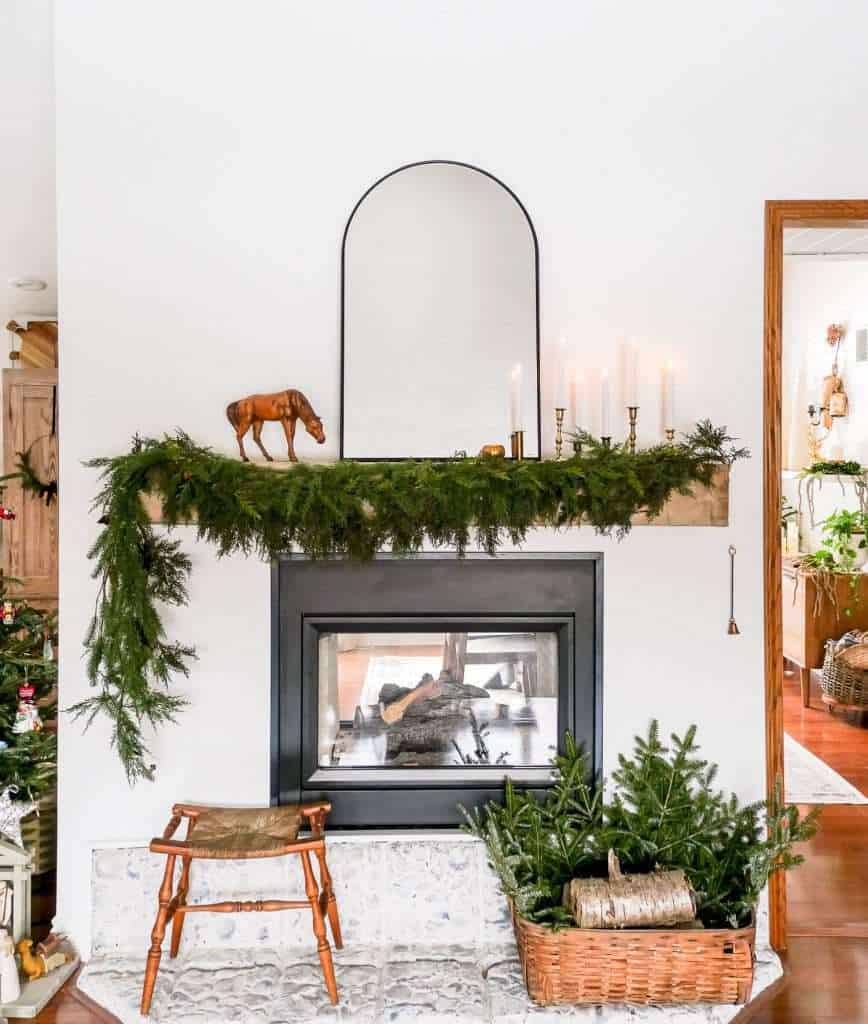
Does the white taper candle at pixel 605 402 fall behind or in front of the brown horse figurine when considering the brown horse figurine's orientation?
in front

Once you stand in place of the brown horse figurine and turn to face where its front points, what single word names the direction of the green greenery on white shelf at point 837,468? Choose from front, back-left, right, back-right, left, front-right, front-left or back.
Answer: front-left

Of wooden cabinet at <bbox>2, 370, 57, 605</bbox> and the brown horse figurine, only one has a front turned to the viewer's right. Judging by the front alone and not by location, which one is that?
the brown horse figurine

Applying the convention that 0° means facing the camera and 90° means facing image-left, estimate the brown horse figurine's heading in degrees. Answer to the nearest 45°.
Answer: approximately 270°

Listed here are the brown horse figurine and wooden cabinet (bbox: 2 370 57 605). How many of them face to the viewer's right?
1

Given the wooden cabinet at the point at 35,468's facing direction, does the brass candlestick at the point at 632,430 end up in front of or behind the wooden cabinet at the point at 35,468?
in front

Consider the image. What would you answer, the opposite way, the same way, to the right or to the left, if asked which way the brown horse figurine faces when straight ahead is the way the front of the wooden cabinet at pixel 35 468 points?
to the left

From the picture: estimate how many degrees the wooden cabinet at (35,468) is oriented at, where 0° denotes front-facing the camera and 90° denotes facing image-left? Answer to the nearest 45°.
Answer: approximately 0°

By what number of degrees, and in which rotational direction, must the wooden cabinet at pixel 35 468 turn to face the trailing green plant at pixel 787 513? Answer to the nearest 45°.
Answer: approximately 90° to its left
